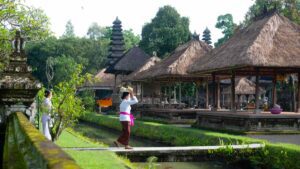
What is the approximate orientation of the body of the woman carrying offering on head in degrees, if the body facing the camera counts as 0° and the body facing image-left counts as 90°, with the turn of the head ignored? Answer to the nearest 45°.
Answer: approximately 270°

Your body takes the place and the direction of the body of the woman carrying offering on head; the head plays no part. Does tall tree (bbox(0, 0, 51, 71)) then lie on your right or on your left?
on your left

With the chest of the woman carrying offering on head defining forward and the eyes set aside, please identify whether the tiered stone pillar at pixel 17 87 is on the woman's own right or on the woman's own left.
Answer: on the woman's own right

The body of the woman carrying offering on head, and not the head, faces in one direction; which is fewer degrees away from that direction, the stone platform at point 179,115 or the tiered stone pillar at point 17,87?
the stone platform

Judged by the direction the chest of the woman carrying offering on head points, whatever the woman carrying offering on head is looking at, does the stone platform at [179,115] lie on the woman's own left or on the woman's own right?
on the woman's own left

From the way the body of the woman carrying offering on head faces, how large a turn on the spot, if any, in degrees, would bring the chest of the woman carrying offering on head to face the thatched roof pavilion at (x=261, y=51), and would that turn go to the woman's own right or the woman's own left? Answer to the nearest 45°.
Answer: approximately 45° to the woman's own left
